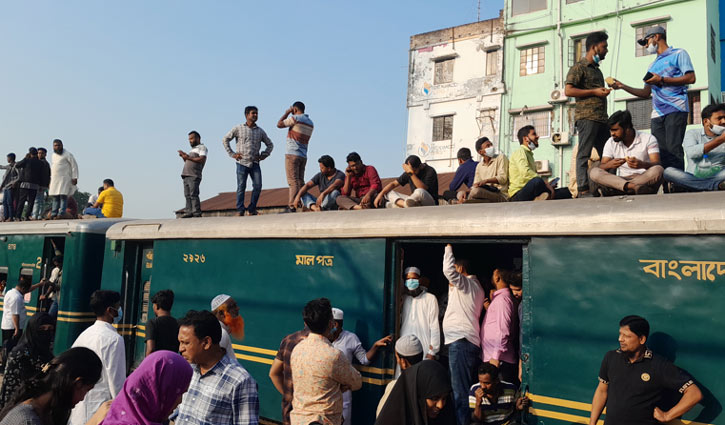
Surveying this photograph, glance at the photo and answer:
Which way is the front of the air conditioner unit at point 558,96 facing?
toward the camera

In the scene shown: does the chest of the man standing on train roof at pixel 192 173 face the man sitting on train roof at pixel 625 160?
no

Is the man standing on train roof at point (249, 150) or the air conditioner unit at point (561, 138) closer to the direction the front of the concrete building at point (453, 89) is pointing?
the man standing on train roof

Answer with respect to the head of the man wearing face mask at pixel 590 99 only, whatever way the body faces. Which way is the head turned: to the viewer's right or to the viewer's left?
to the viewer's right

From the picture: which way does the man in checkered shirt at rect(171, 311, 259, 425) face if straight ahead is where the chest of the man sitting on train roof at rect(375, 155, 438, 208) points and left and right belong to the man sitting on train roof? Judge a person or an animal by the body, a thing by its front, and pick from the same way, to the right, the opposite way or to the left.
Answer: the same way

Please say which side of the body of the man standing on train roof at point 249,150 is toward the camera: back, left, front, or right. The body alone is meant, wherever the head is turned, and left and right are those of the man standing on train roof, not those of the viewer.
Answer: front

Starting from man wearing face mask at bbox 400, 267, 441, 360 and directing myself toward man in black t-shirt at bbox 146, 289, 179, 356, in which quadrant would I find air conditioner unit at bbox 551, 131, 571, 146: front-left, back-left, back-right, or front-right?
back-right

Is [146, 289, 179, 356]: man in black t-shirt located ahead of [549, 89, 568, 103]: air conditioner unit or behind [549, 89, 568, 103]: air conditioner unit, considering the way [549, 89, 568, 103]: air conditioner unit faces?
ahead

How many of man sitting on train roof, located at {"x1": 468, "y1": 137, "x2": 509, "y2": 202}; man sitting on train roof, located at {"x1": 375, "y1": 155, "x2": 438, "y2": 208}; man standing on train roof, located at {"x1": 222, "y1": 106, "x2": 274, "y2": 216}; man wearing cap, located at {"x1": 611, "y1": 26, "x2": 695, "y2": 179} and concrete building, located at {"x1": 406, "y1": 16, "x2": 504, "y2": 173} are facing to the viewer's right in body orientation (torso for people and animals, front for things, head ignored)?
0

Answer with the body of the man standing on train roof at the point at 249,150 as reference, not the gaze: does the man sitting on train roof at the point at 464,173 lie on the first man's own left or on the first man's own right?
on the first man's own left

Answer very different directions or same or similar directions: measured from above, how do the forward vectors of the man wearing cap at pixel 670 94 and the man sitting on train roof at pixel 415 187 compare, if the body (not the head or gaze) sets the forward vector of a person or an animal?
same or similar directions

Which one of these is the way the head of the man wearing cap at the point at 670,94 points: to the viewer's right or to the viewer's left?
to the viewer's left

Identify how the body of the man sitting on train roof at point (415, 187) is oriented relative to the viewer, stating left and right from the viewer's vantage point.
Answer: facing the viewer and to the left of the viewer

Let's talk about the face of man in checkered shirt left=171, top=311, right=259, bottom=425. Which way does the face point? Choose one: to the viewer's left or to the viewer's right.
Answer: to the viewer's left

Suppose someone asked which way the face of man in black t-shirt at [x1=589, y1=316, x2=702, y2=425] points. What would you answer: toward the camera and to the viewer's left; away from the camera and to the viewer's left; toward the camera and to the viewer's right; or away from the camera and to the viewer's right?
toward the camera and to the viewer's left

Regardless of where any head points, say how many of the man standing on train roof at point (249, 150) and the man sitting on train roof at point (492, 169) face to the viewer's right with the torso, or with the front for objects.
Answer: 0

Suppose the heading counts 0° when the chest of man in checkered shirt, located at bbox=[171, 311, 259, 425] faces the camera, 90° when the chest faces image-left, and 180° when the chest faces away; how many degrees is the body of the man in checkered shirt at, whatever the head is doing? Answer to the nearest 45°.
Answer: approximately 45°
